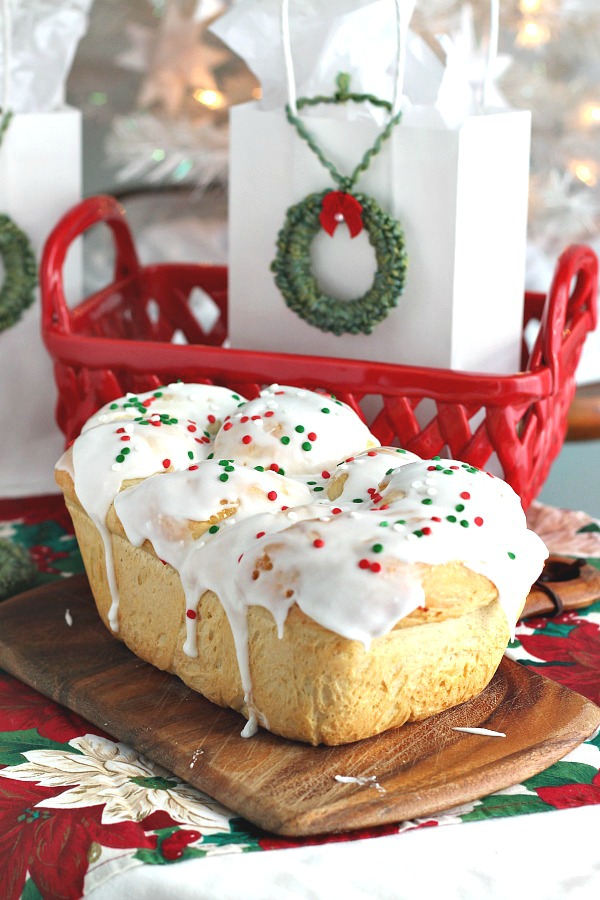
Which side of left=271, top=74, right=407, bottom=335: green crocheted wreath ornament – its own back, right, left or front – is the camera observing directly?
front

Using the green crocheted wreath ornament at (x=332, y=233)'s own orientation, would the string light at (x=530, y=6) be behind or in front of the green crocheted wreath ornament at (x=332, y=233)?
behind

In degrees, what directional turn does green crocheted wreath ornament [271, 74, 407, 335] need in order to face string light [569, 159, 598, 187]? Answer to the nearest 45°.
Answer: approximately 135° to its left

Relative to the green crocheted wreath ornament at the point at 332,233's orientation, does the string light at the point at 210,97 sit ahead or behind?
behind
